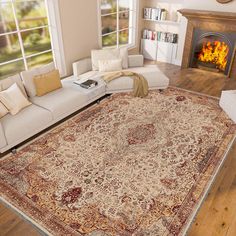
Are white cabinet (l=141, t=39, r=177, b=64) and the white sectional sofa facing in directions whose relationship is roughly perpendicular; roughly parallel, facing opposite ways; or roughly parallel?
roughly perpendicular

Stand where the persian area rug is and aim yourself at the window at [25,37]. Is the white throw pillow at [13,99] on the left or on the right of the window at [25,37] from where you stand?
left

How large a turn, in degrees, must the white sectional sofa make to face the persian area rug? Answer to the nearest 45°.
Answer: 0° — it already faces it

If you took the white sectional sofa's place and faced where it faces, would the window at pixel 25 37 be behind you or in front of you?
behind

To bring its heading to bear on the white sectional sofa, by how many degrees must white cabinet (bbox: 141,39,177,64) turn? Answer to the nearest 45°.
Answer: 0° — it already faces it

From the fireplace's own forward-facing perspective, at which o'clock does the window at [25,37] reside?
The window is roughly at 2 o'clock from the fireplace.

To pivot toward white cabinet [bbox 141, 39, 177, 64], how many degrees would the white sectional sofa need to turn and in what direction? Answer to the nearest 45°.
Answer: approximately 90° to its left
